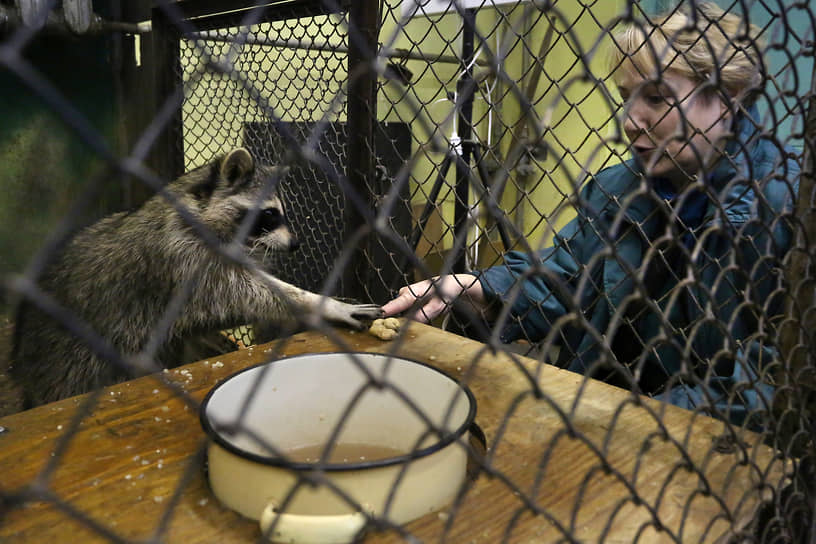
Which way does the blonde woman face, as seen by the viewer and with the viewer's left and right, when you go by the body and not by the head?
facing the viewer and to the left of the viewer

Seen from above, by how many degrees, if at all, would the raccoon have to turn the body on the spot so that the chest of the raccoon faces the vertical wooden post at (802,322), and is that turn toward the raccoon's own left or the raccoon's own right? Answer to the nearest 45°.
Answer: approximately 45° to the raccoon's own right

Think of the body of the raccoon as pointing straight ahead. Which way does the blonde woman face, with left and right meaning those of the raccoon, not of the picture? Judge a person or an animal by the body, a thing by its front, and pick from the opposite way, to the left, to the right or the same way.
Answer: the opposite way

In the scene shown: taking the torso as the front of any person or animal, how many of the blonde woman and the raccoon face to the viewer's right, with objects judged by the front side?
1

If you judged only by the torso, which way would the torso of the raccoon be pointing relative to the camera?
to the viewer's right

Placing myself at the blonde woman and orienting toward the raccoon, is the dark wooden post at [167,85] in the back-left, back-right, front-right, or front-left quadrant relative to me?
front-right

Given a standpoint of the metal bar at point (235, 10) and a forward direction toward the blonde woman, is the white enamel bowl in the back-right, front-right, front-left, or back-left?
front-right

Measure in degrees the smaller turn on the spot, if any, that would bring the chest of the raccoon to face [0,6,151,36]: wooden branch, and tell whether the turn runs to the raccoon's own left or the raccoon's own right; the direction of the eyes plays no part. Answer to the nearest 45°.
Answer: approximately 90° to the raccoon's own left

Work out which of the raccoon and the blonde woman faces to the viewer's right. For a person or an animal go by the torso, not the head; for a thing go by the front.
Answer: the raccoon

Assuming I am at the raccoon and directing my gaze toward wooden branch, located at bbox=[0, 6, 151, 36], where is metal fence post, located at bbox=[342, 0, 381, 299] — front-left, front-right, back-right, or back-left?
back-right

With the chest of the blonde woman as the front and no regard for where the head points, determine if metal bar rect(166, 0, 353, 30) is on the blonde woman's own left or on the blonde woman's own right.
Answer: on the blonde woman's own right

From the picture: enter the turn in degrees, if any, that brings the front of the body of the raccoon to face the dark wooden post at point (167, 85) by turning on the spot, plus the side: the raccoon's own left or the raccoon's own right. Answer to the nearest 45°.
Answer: approximately 90° to the raccoon's own left
